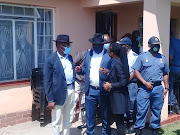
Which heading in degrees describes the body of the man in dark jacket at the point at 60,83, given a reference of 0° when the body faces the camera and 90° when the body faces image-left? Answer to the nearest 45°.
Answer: approximately 315°

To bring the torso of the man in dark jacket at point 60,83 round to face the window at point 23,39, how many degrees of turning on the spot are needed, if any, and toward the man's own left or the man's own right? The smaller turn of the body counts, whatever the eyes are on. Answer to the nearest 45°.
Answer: approximately 180°

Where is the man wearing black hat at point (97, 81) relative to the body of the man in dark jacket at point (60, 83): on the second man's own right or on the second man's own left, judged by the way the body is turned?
on the second man's own left

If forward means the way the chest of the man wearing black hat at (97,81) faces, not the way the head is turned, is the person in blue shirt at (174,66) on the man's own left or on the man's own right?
on the man's own left

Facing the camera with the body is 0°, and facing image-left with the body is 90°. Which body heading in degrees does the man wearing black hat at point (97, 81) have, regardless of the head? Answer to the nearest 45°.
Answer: approximately 0°

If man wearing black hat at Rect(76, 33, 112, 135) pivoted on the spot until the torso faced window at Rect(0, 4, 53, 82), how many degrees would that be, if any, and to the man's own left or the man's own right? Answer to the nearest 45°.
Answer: approximately 135° to the man's own right

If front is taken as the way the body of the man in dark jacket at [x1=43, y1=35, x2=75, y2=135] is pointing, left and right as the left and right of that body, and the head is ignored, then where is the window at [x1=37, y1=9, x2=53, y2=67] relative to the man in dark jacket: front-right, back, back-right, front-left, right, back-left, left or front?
back-left

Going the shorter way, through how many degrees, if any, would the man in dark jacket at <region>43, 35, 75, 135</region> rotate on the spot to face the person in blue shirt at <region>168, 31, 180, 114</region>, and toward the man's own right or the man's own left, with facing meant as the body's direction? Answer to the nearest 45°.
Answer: approximately 90° to the man's own left

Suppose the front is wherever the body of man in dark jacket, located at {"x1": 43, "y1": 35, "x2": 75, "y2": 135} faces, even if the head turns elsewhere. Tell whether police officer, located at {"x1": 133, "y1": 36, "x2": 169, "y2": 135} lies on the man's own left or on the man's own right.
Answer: on the man's own left
